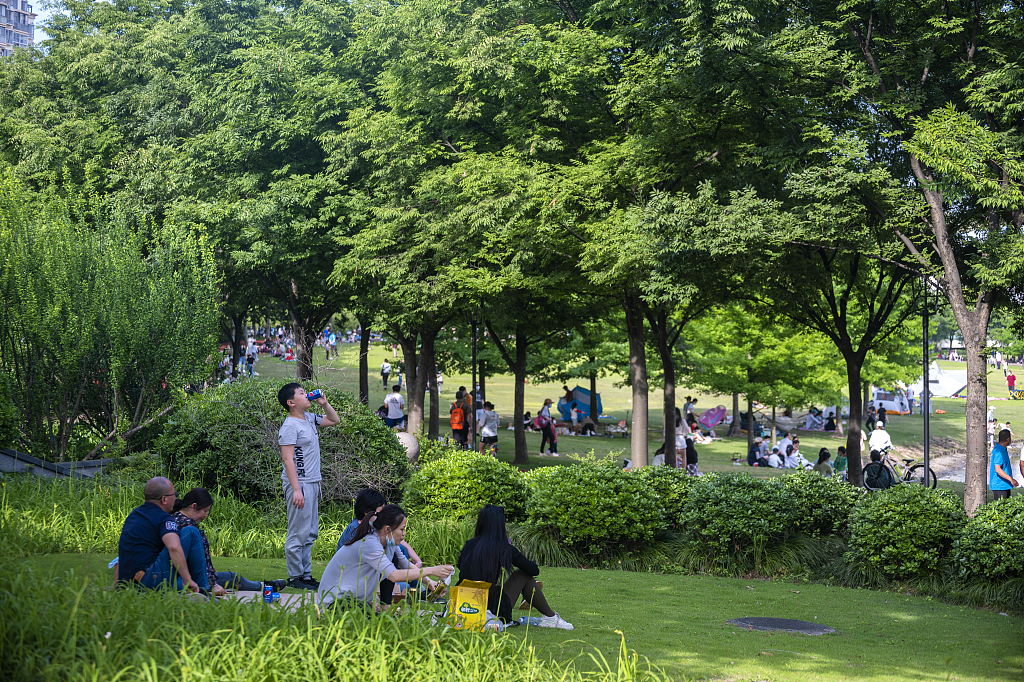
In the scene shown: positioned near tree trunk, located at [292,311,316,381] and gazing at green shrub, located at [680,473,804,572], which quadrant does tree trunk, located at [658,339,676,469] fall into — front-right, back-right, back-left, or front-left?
front-left

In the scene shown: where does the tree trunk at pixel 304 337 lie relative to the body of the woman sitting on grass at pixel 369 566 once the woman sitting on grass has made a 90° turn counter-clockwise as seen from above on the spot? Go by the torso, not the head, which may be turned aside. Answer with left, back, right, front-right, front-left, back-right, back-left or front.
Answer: front

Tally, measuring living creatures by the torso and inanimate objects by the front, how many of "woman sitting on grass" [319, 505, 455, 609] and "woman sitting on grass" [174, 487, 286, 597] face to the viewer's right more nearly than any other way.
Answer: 2

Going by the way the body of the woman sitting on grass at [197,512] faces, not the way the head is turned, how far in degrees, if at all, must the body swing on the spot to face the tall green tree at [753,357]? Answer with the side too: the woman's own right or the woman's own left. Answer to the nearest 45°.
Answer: approximately 45° to the woman's own left

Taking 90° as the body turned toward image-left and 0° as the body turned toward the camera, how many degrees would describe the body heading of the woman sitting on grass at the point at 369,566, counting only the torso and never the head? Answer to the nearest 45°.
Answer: approximately 270°

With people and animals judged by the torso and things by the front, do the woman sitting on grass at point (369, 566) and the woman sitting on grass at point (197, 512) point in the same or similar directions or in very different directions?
same or similar directions

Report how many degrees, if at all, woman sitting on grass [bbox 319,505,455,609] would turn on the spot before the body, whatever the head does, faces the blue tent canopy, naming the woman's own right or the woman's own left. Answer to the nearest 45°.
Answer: approximately 90° to the woman's own left

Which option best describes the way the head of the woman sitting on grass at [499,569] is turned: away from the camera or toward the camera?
away from the camera

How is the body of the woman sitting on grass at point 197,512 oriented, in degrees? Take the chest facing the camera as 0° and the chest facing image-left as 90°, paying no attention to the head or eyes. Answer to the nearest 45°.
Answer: approximately 270°

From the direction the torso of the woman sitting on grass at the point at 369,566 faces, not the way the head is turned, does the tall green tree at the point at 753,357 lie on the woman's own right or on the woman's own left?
on the woman's own left

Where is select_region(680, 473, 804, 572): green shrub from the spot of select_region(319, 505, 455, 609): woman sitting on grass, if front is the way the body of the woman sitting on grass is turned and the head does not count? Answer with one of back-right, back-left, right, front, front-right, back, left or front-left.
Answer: front-left

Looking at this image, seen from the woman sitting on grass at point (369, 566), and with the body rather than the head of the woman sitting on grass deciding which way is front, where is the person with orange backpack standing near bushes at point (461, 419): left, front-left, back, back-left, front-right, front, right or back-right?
left
